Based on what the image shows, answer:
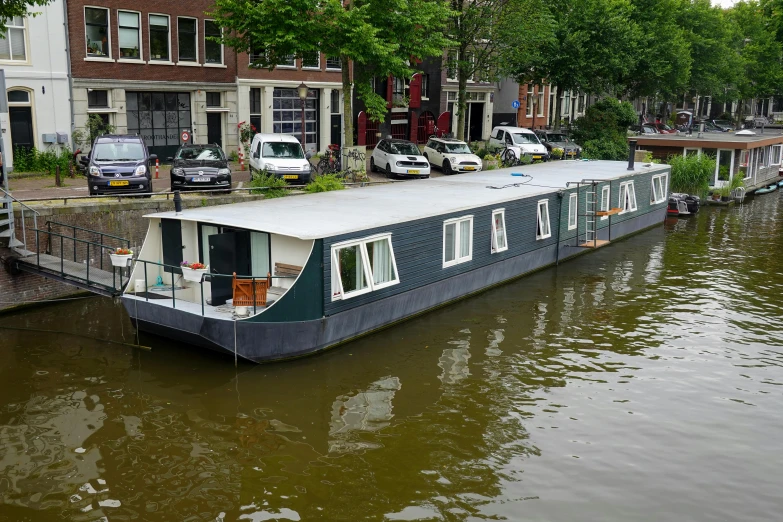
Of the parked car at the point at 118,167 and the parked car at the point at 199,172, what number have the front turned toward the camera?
2

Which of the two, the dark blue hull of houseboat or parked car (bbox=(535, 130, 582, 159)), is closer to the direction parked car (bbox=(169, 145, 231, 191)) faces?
the dark blue hull of houseboat

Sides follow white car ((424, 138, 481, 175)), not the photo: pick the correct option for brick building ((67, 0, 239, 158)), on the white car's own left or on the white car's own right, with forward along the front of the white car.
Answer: on the white car's own right

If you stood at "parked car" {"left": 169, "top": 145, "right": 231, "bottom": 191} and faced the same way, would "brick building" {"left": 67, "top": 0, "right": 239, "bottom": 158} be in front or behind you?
behind

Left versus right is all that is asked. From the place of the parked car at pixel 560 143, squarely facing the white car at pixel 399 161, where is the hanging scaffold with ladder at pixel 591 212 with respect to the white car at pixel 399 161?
left

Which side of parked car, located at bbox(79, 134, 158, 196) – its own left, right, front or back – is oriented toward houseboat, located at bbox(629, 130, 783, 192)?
left

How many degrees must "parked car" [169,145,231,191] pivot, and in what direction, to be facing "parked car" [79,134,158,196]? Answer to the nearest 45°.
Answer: approximately 90° to its right

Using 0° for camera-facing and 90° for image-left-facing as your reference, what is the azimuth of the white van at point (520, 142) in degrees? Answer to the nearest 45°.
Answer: approximately 315°

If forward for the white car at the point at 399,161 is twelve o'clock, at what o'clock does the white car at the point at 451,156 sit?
the white car at the point at 451,156 is roughly at 9 o'clock from the white car at the point at 399,161.
